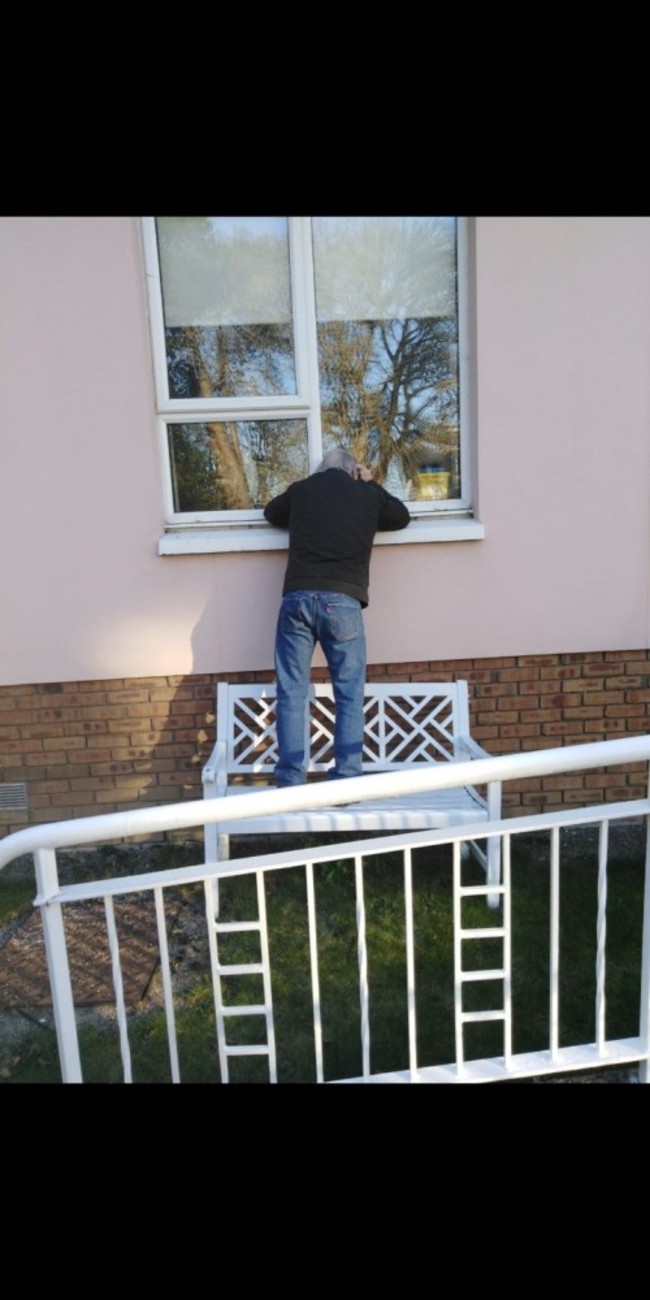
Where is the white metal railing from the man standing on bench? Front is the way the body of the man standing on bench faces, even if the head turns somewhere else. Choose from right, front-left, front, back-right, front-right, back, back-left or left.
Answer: back

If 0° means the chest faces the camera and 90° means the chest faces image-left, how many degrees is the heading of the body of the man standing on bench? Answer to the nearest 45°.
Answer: approximately 180°

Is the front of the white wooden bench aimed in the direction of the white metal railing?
yes

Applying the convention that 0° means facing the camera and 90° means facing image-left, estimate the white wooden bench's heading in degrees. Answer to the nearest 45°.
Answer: approximately 0°
